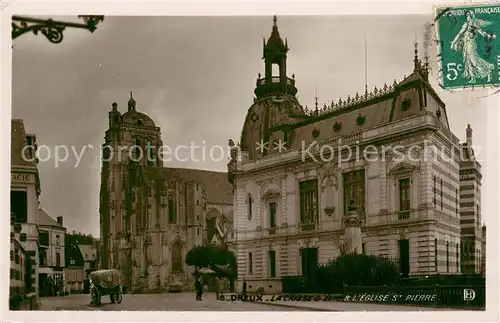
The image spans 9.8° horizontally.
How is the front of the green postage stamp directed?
toward the camera
